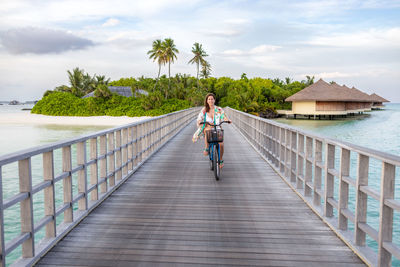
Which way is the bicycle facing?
toward the camera
